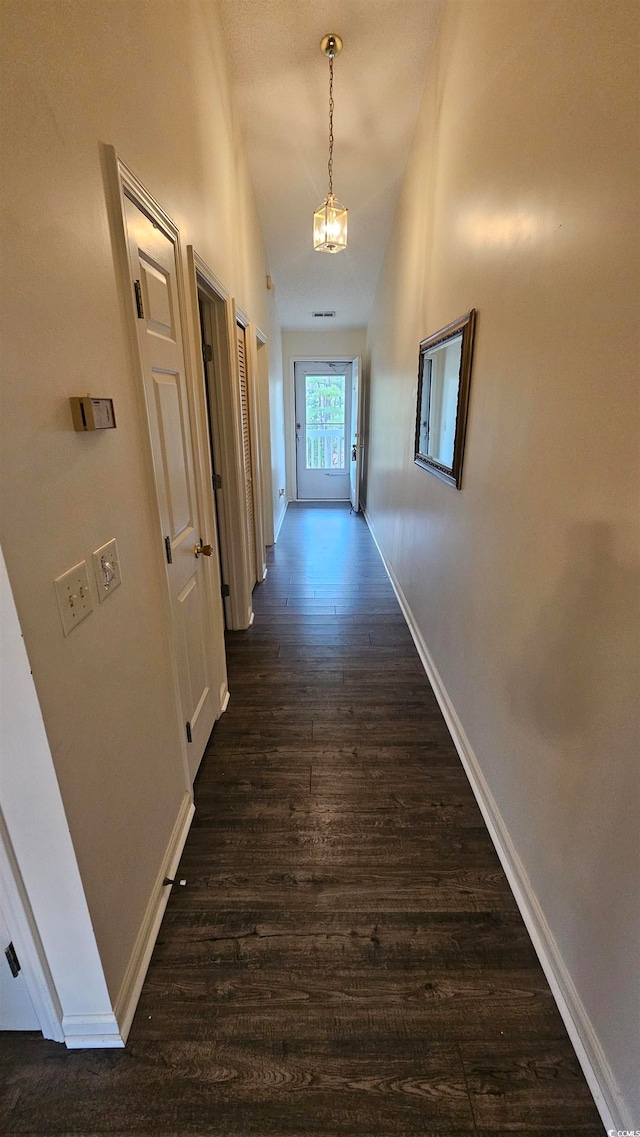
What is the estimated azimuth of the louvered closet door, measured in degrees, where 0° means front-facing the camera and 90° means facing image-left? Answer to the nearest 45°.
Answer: approximately 270°

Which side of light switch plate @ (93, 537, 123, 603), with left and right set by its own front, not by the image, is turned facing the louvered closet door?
left

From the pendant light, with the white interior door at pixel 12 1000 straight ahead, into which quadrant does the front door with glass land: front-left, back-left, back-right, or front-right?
back-right

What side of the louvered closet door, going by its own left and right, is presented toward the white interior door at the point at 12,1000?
right

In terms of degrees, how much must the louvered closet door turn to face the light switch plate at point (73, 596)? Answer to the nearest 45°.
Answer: approximately 90° to its right

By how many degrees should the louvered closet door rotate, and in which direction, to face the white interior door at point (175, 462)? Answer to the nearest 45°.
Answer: approximately 90° to its right

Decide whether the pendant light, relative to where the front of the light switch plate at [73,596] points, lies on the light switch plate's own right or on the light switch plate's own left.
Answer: on the light switch plate's own left

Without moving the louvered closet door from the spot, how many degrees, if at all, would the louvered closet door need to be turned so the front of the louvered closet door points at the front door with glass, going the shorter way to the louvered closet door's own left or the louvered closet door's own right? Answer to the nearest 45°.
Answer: approximately 90° to the louvered closet door's own left

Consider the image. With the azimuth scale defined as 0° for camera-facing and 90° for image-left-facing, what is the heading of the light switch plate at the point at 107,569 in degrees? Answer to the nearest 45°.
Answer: approximately 315°
